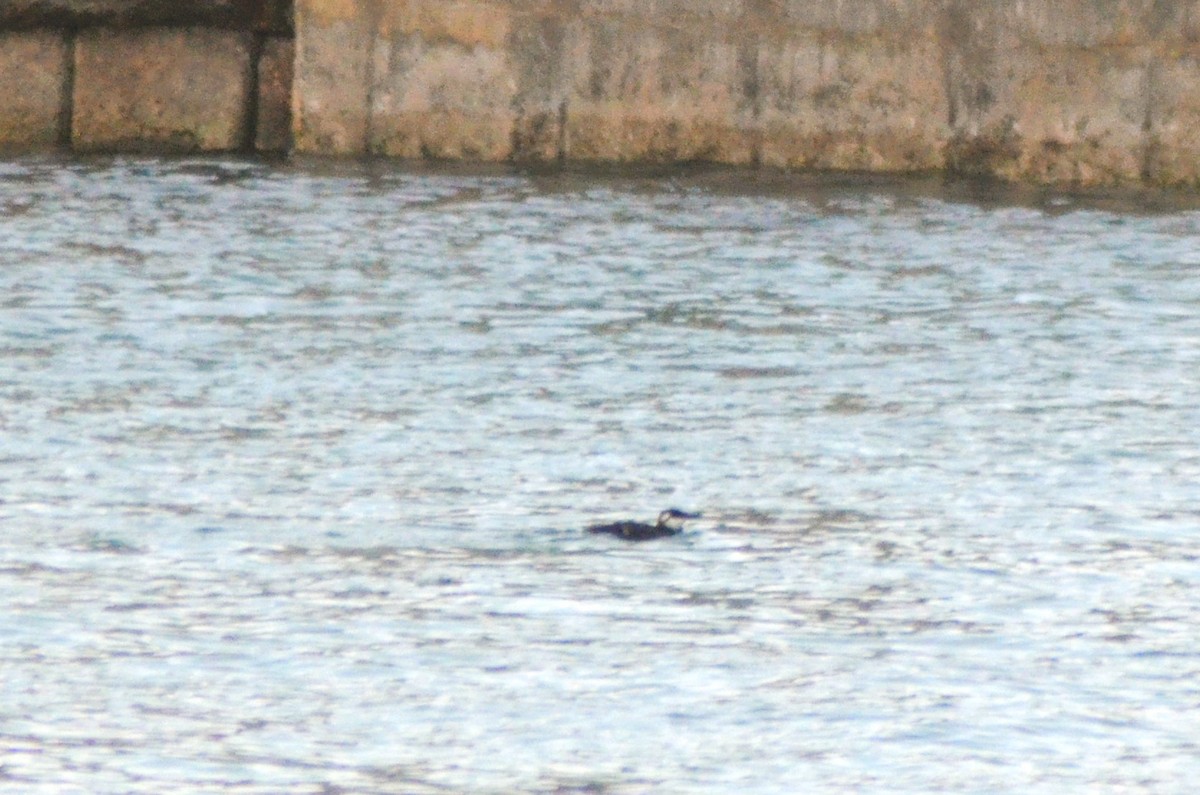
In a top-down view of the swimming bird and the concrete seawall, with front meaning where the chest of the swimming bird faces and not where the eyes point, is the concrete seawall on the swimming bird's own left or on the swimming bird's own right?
on the swimming bird's own left

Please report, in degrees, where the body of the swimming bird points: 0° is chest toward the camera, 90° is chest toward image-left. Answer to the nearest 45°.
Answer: approximately 270°
